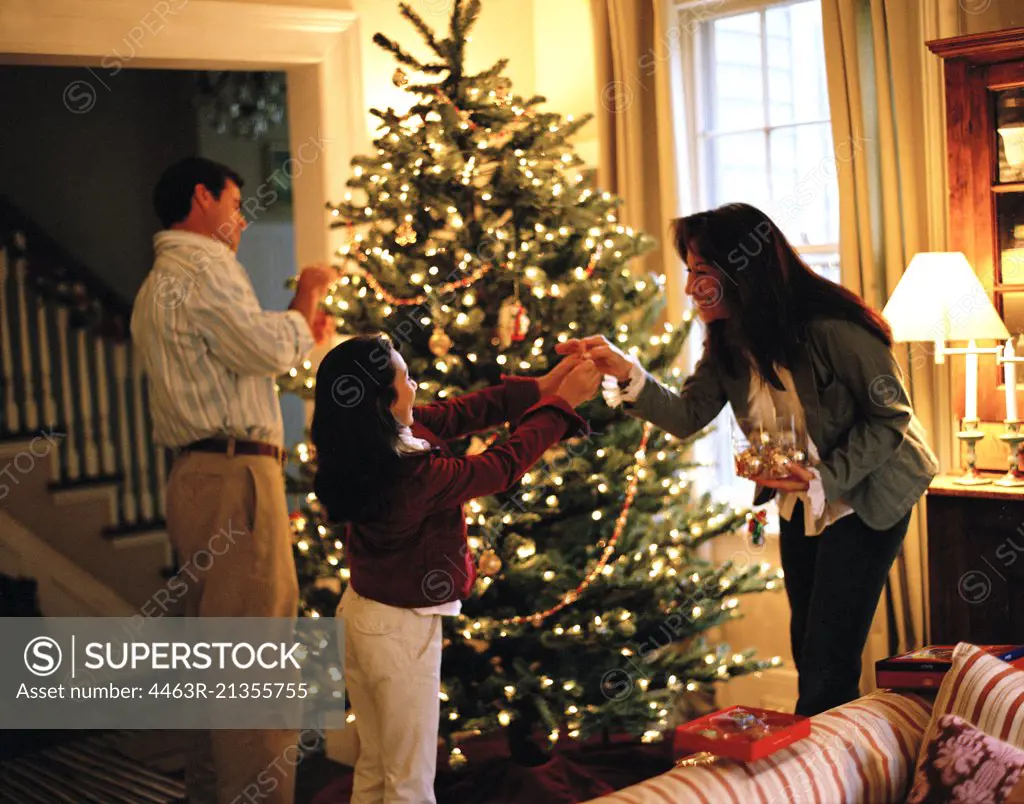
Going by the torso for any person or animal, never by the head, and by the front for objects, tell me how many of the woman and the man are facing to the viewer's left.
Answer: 1

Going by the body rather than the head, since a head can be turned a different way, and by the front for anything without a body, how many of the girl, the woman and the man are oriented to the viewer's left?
1

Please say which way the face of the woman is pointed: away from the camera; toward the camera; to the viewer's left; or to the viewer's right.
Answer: to the viewer's left

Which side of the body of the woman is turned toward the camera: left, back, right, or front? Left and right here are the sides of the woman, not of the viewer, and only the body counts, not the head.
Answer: left

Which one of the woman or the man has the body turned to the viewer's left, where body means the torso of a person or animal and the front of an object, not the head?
the woman

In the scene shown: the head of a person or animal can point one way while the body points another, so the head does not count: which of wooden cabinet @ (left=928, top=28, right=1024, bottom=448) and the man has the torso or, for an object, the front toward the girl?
the wooden cabinet

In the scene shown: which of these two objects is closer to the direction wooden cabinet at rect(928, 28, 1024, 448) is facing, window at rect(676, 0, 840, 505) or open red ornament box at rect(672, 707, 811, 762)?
the open red ornament box

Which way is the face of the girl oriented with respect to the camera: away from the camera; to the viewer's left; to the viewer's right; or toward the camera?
to the viewer's right

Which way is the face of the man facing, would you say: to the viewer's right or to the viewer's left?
to the viewer's right

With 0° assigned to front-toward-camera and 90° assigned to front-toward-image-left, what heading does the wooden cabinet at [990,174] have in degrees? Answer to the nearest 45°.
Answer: approximately 45°

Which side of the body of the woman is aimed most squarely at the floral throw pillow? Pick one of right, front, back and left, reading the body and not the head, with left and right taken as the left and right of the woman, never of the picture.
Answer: left

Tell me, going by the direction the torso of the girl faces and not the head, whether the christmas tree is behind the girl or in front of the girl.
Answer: in front

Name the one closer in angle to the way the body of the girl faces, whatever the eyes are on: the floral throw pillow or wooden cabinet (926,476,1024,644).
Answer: the wooden cabinet

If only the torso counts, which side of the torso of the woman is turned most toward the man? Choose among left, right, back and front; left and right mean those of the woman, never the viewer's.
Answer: front
